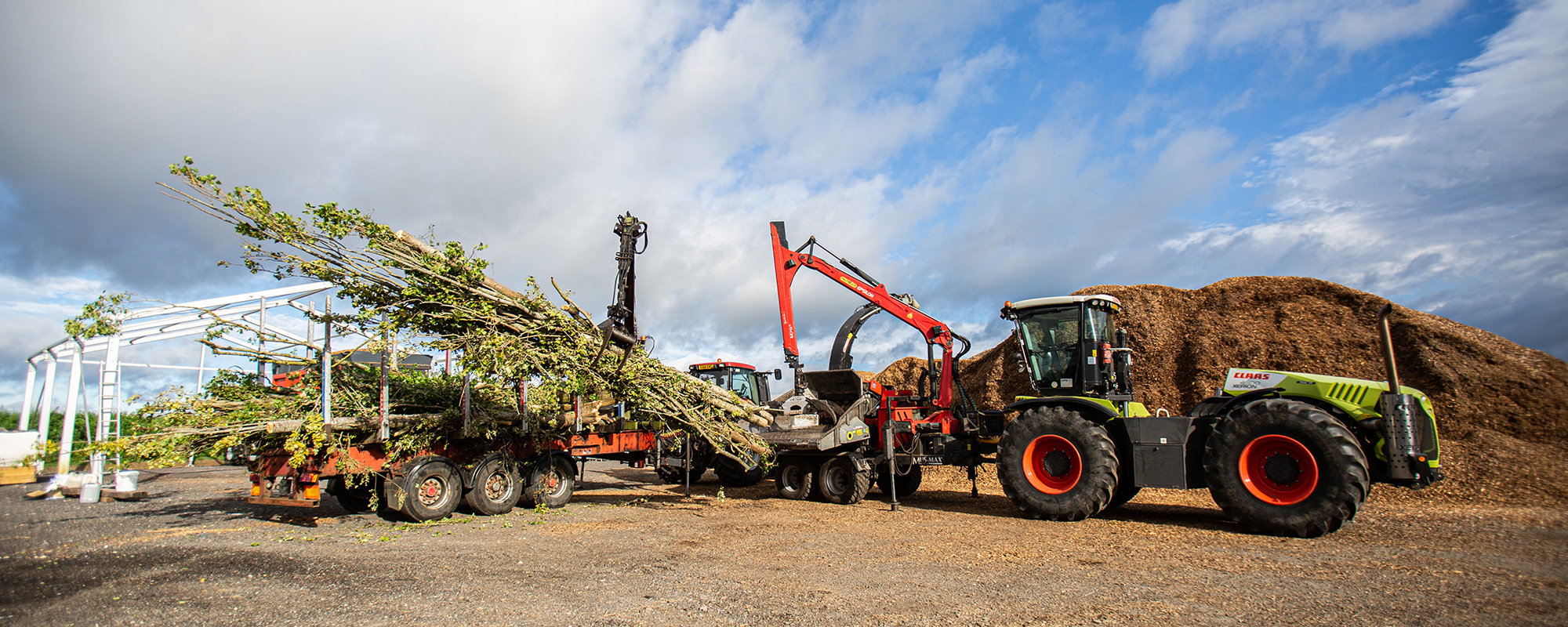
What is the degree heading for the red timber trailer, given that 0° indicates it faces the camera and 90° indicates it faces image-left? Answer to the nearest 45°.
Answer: approximately 225°

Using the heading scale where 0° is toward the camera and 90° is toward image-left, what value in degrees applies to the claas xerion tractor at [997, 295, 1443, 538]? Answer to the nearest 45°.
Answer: approximately 270°

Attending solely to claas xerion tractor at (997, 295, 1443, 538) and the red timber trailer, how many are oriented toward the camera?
0

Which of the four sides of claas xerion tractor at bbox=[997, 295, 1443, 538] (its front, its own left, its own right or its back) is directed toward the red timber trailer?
back

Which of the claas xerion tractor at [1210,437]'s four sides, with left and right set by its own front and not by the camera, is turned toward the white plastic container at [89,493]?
back

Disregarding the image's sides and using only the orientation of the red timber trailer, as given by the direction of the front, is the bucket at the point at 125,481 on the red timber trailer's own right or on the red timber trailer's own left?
on the red timber trailer's own left
